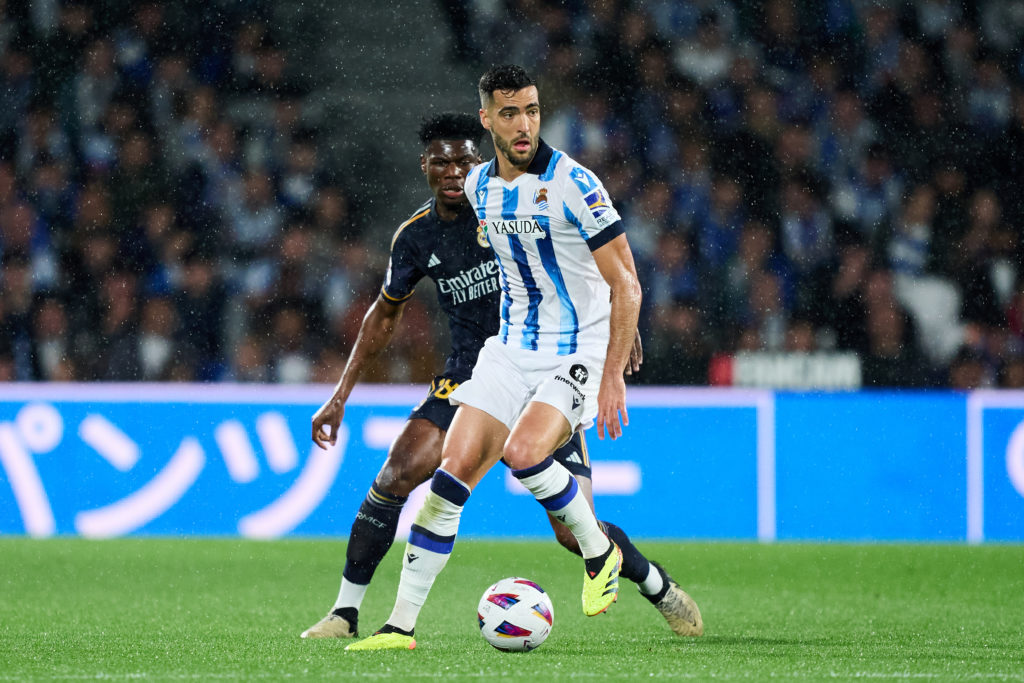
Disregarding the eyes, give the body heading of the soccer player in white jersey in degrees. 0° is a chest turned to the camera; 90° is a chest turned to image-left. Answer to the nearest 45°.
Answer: approximately 45°

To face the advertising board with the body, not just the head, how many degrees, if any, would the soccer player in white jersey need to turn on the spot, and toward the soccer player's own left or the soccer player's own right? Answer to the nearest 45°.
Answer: approximately 135° to the soccer player's own right
